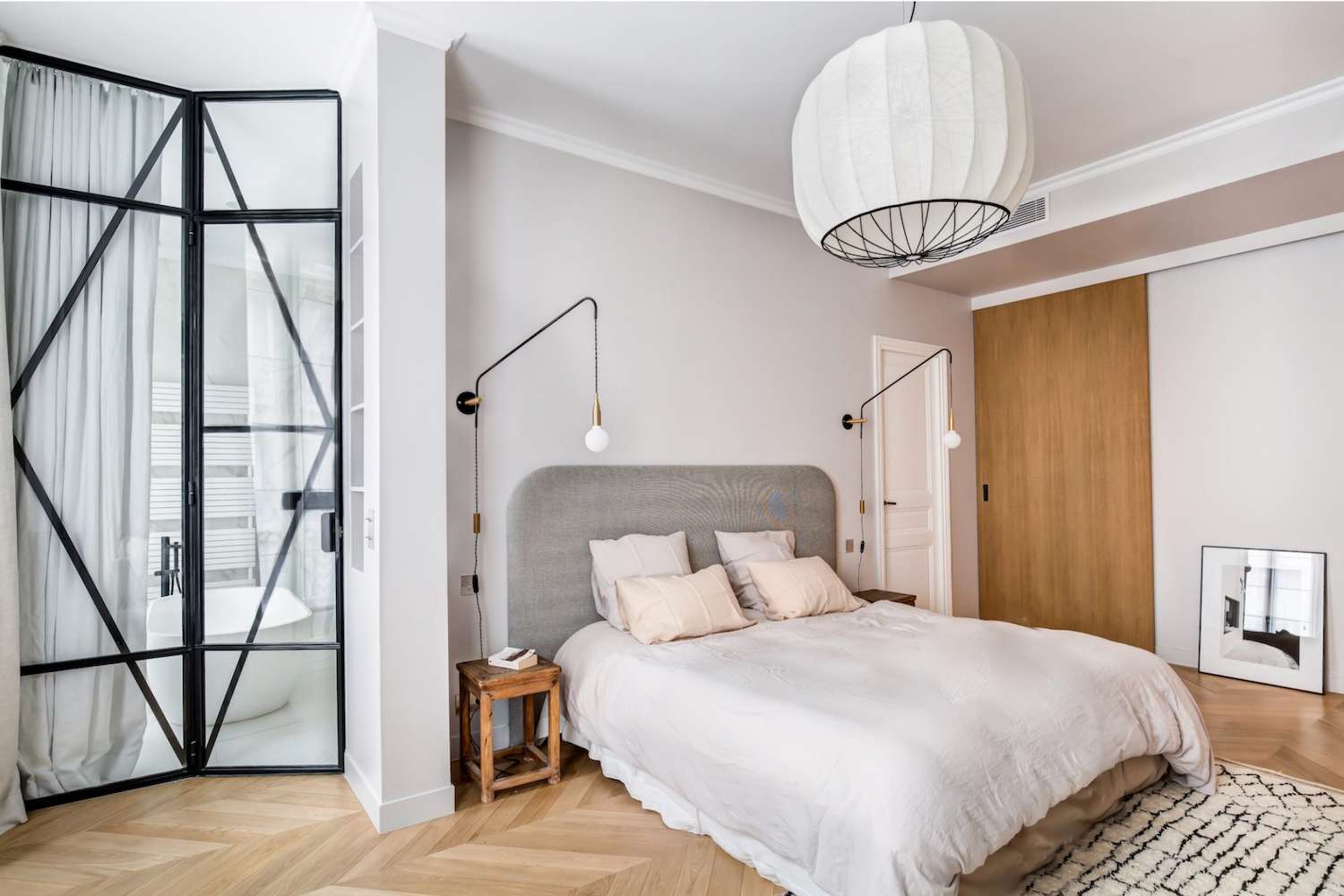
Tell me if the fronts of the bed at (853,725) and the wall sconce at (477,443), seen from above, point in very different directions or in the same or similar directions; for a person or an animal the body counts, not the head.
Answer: same or similar directions

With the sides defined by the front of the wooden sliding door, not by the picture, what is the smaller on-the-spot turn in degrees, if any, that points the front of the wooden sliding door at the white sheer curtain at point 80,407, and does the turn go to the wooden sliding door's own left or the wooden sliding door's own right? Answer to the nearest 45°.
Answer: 0° — it already faces it

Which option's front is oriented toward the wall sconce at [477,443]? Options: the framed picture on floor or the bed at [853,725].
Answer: the framed picture on floor

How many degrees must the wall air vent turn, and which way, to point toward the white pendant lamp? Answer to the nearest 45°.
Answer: approximately 45° to its left

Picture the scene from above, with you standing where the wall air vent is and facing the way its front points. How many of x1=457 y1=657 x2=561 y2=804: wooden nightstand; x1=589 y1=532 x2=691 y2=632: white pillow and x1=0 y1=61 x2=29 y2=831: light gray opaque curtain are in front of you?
3

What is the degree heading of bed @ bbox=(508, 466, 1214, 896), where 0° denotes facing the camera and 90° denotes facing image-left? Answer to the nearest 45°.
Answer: approximately 315°

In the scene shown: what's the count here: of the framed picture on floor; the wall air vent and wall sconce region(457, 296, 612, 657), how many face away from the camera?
0

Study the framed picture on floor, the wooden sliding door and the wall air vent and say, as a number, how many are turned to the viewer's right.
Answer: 0

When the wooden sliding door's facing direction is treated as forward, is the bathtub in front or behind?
in front

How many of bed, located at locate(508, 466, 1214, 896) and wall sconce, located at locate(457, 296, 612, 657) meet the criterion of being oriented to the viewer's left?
0

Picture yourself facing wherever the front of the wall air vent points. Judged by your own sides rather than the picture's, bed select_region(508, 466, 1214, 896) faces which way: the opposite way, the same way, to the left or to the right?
to the left

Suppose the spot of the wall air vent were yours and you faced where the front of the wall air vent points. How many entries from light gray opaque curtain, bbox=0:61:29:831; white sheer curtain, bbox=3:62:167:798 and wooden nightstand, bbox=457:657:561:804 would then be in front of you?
3

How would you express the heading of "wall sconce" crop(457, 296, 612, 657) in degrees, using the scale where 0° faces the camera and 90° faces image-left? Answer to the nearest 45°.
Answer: approximately 315°

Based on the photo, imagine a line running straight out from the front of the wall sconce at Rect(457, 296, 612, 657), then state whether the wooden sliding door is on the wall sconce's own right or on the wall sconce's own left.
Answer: on the wall sconce's own left

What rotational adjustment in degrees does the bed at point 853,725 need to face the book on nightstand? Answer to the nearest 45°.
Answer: approximately 135° to its right

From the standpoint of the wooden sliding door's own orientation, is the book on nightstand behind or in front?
in front

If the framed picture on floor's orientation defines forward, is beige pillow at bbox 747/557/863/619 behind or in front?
in front

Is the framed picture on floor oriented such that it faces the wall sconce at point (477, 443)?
yes

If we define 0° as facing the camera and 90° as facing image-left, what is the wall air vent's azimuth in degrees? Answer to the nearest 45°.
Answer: approximately 45°

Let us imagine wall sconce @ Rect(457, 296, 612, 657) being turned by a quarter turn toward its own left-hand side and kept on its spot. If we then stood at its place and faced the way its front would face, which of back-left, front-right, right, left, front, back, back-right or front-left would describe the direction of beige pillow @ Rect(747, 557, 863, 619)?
front-right

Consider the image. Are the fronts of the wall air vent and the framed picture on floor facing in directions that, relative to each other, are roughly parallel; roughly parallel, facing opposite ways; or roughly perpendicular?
roughly parallel
